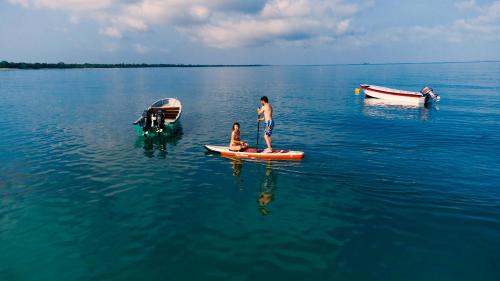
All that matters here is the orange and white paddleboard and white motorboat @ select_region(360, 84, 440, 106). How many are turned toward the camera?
0

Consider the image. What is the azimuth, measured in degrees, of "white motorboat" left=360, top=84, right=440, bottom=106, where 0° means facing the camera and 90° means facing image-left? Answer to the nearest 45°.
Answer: approximately 135°

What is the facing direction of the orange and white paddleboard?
to the viewer's left

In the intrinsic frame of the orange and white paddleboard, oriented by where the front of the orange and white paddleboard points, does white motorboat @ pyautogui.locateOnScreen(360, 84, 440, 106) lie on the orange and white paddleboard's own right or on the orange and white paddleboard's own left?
on the orange and white paddleboard's own right

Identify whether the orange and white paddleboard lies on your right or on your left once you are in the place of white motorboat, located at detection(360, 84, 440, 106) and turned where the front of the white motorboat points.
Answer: on your left
